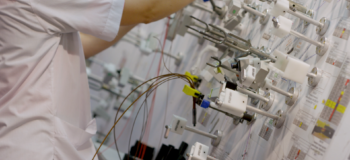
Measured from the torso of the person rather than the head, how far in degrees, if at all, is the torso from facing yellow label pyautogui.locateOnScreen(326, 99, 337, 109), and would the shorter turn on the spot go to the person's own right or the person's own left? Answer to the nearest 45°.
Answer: approximately 45° to the person's own right

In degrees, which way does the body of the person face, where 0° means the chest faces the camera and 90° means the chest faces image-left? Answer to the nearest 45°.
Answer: approximately 225°
